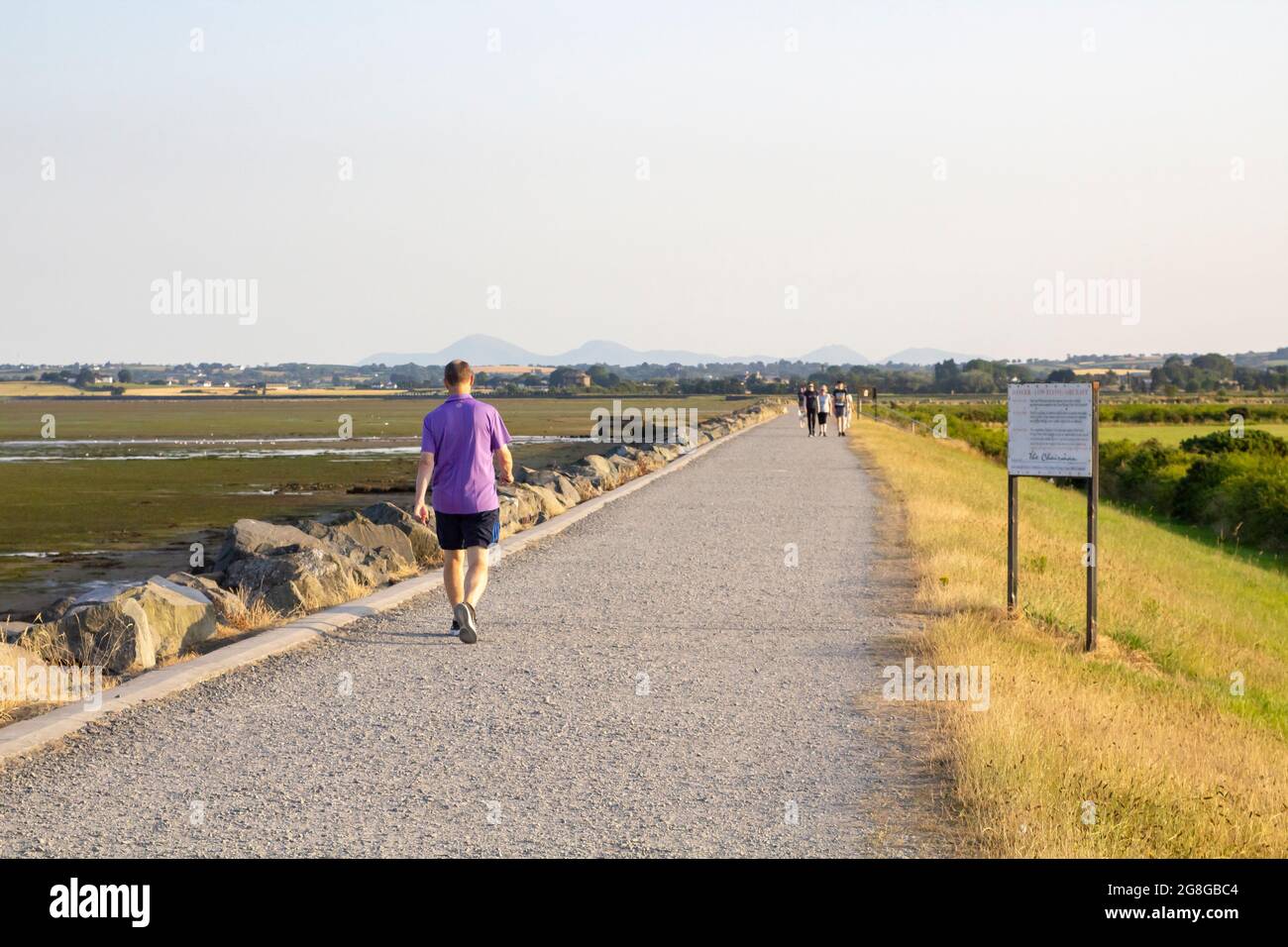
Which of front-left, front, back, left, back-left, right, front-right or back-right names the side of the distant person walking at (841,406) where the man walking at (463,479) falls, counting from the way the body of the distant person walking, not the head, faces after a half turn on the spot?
back

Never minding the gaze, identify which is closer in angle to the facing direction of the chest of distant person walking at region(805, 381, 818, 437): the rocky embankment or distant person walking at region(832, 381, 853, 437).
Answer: the rocky embankment

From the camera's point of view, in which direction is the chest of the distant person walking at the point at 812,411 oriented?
toward the camera

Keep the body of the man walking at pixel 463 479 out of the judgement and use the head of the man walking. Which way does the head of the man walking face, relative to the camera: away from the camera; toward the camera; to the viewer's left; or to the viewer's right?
away from the camera

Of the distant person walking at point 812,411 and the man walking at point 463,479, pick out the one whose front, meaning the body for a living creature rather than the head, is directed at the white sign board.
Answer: the distant person walking

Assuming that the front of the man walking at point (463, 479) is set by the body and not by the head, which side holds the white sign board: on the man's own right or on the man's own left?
on the man's own right

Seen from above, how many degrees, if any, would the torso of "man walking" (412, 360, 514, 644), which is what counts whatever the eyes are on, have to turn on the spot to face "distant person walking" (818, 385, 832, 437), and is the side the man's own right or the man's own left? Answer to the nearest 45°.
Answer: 0° — they already face them

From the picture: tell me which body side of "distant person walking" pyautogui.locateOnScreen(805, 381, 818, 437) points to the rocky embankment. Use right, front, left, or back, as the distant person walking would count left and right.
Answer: front

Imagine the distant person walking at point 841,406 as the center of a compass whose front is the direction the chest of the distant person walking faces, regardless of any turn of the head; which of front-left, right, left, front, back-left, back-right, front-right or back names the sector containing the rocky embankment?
front

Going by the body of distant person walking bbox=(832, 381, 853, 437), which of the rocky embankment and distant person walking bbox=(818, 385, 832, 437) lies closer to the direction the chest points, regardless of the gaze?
the rocky embankment

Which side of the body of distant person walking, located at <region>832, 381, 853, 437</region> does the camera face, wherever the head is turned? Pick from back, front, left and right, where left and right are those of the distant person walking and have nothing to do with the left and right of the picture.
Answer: front

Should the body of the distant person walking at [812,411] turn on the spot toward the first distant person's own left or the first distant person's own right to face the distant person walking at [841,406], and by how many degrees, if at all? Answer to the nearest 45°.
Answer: approximately 45° to the first distant person's own left

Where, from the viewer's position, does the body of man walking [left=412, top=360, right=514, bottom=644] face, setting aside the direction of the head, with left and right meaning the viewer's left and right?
facing away from the viewer

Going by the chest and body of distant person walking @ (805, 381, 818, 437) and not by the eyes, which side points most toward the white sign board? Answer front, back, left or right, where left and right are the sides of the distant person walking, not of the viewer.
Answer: front

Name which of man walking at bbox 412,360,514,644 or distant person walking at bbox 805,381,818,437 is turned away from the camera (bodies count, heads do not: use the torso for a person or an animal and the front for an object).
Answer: the man walking
